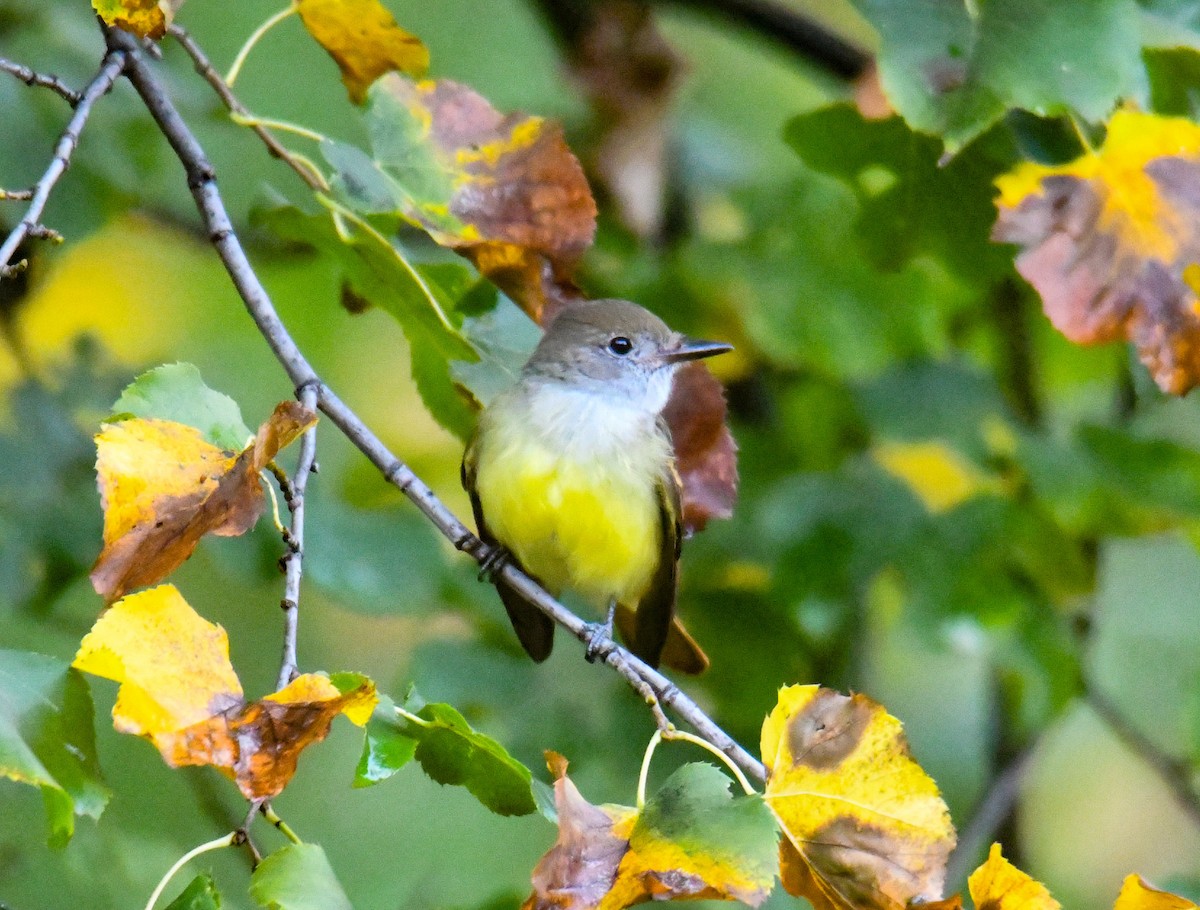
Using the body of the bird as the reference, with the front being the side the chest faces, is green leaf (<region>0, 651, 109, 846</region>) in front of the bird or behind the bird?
in front

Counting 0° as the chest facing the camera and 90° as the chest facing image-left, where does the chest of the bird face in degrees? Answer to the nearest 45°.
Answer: approximately 0°

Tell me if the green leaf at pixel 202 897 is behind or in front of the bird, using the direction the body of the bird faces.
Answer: in front

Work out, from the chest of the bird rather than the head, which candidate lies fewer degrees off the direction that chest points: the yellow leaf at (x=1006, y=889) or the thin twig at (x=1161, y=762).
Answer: the yellow leaf

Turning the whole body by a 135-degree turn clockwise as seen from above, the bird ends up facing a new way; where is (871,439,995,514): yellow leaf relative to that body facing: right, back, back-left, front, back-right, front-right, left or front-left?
right

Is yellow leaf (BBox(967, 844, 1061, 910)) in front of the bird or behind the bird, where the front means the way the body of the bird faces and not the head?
in front

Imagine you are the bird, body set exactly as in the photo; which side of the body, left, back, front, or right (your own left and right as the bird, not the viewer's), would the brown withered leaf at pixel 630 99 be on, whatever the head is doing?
back
